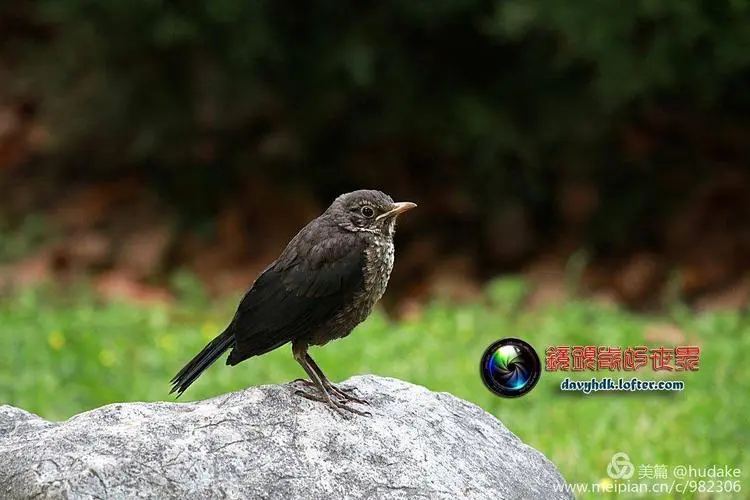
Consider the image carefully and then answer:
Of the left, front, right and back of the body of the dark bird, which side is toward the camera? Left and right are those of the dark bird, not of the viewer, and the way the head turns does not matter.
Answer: right

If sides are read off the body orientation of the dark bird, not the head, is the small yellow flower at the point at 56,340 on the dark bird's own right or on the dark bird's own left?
on the dark bird's own left
